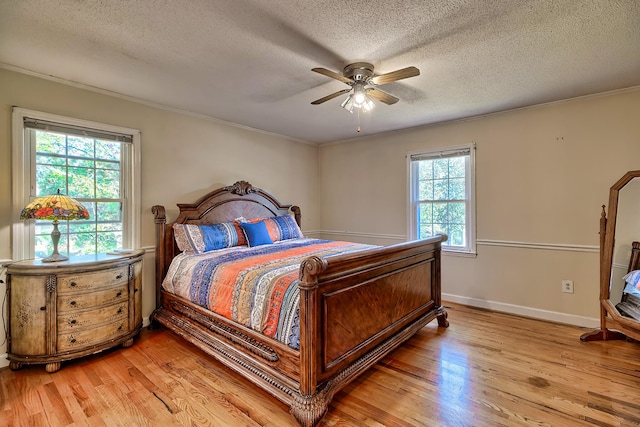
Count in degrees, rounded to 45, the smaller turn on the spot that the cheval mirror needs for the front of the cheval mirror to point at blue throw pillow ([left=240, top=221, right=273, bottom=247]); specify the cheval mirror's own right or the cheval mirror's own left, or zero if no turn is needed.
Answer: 0° — it already faces it

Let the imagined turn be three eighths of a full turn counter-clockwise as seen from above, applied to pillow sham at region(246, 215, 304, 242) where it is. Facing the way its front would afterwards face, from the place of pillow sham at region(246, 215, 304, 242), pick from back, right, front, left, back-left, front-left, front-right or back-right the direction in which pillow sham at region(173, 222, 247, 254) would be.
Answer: back-left

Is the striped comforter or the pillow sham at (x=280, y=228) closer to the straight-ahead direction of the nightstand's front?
the striped comforter

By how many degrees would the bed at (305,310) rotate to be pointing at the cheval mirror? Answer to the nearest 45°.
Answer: approximately 45° to its left

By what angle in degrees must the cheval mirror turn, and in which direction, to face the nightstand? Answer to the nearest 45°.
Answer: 0° — it already faces it

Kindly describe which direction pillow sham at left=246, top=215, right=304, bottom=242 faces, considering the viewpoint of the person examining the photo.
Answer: facing the viewer and to the right of the viewer

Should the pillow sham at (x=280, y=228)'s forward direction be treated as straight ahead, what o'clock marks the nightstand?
The nightstand is roughly at 3 o'clock from the pillow sham.

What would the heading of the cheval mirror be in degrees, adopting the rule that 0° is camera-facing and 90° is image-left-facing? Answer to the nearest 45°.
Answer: approximately 45°

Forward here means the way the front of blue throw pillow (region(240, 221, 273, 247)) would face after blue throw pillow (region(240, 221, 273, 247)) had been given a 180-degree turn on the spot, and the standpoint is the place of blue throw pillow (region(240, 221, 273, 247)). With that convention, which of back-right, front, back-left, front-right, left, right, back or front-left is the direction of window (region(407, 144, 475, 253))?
back-right

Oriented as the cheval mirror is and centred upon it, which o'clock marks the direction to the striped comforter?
The striped comforter is roughly at 12 o'clock from the cheval mirror.

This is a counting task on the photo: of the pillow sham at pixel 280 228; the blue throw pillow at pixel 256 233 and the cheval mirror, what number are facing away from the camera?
0

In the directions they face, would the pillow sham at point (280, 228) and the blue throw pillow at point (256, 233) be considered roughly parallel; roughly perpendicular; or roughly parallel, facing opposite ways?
roughly parallel

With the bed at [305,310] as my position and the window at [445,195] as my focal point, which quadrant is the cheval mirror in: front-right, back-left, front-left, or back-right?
front-right

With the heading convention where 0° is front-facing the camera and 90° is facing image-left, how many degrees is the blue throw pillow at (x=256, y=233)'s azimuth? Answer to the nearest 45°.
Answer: approximately 315°

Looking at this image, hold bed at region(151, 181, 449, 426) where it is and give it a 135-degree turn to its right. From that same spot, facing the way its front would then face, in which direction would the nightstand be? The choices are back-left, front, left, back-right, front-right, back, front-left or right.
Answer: front

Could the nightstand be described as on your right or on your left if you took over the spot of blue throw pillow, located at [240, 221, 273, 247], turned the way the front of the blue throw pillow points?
on your right

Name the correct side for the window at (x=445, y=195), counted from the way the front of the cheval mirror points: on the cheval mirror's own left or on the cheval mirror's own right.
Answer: on the cheval mirror's own right
